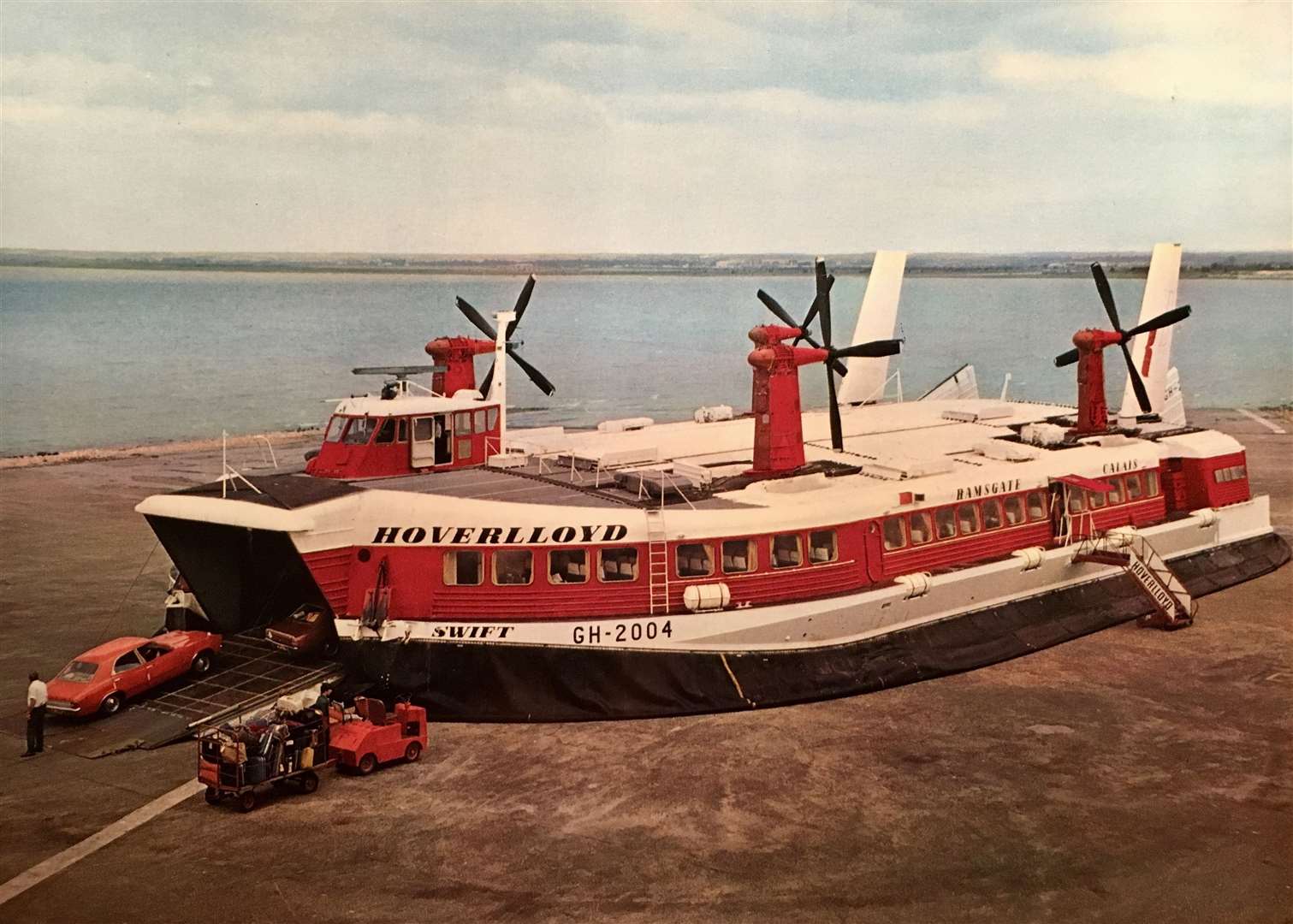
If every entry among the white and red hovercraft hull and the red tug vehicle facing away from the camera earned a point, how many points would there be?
0

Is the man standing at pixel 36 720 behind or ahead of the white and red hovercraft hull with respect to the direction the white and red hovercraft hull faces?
ahead

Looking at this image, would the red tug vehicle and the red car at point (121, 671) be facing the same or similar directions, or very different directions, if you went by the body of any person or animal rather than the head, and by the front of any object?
same or similar directions

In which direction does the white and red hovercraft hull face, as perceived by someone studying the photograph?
facing the viewer and to the left of the viewer
